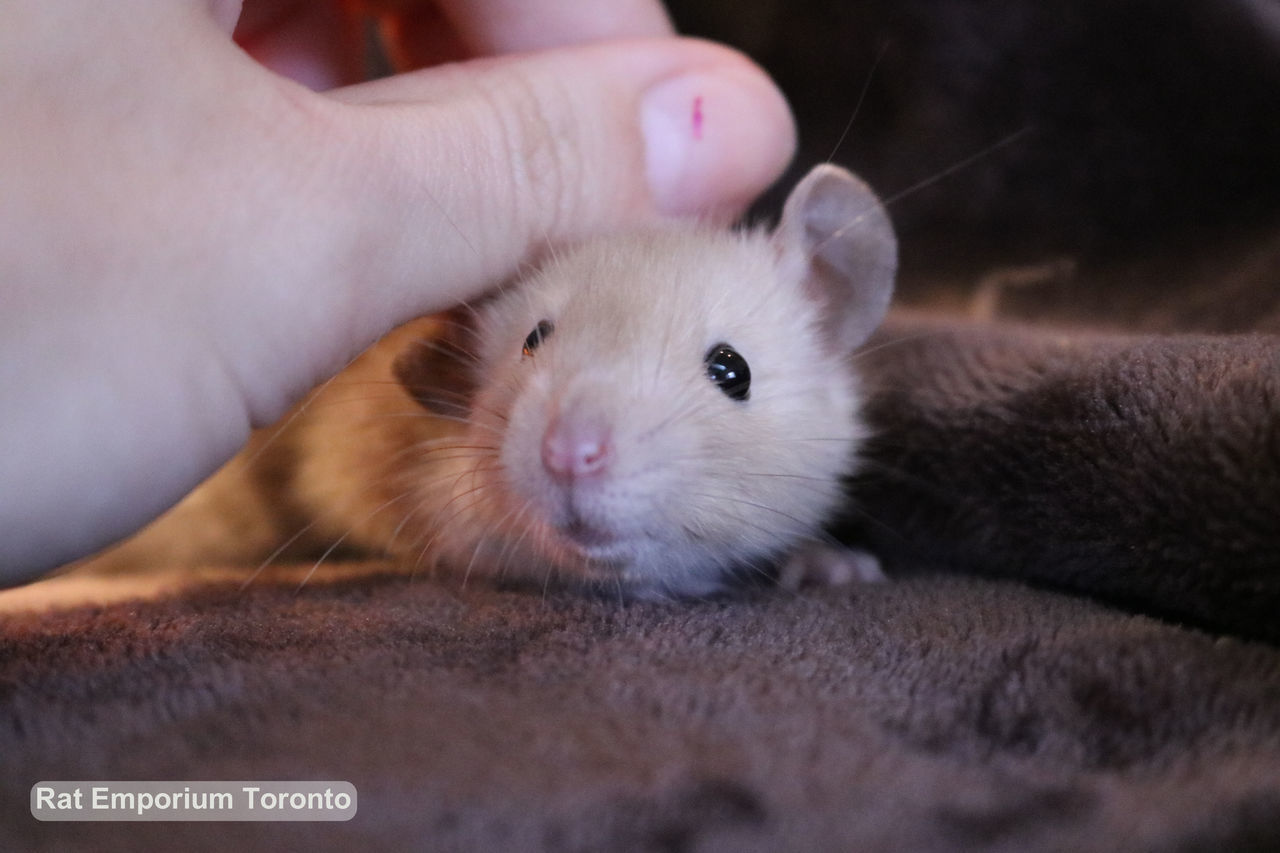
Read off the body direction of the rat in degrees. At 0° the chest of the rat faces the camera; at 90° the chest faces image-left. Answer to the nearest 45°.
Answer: approximately 315°
